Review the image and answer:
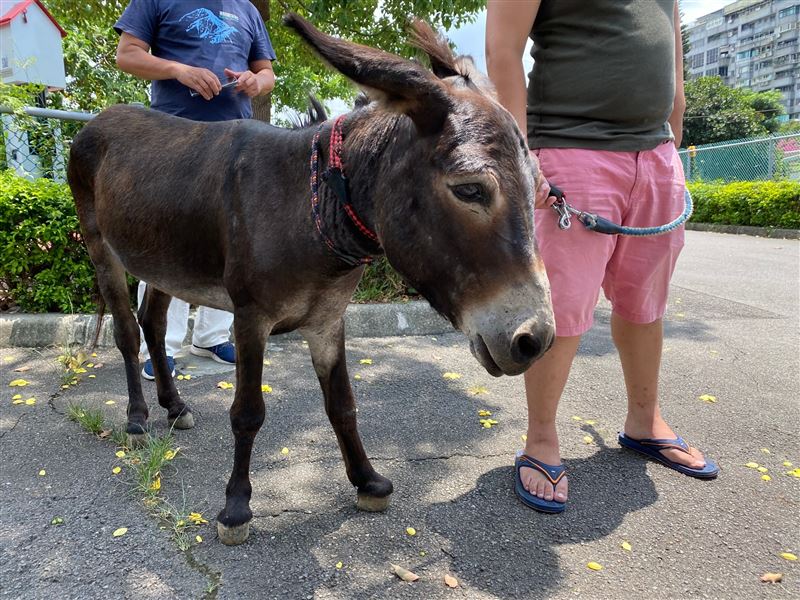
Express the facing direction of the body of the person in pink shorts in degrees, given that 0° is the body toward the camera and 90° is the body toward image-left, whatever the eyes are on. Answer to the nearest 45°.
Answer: approximately 315°

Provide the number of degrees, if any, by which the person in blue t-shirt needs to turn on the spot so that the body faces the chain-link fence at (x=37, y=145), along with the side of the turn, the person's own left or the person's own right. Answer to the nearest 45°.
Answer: approximately 180°

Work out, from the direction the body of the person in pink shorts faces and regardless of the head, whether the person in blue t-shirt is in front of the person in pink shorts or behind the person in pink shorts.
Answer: behind

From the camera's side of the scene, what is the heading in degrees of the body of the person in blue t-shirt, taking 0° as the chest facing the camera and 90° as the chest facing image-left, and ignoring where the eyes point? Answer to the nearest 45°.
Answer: approximately 315°

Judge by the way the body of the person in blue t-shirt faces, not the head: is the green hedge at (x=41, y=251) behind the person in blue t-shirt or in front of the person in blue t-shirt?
behind
